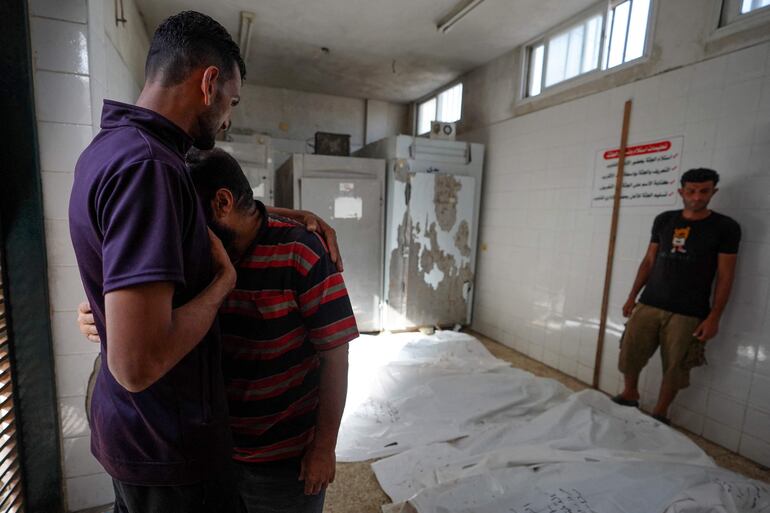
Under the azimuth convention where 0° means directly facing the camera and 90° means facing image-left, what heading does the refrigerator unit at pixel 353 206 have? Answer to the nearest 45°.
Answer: approximately 0°

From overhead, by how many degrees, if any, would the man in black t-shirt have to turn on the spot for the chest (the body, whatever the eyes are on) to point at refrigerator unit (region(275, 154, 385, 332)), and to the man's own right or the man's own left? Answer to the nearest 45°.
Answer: approximately 45° to the man's own right

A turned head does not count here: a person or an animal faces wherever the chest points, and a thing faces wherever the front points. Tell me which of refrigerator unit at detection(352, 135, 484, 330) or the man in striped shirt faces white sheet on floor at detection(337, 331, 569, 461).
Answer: the refrigerator unit

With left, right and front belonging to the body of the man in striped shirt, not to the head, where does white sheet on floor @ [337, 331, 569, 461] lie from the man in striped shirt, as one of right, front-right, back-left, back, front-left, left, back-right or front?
back

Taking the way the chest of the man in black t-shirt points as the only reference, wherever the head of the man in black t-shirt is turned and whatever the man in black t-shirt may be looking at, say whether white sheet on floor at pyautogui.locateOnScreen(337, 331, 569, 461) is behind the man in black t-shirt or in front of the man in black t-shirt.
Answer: in front

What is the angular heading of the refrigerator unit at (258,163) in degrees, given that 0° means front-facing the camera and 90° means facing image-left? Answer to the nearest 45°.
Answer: approximately 0°

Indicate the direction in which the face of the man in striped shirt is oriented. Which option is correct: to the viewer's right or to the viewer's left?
to the viewer's left
